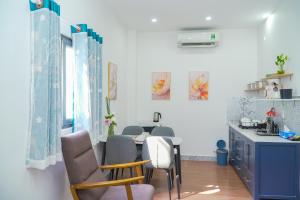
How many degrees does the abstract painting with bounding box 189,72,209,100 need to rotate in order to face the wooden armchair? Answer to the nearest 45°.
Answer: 0° — it already faces it

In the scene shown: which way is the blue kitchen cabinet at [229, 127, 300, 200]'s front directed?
to the viewer's left

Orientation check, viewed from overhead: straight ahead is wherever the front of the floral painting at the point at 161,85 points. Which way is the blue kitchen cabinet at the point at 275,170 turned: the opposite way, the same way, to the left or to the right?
to the right

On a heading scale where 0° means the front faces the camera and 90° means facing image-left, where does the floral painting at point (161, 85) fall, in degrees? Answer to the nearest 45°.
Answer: approximately 0°

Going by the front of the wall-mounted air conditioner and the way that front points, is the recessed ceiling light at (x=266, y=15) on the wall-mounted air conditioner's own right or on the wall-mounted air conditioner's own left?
on the wall-mounted air conditioner's own left

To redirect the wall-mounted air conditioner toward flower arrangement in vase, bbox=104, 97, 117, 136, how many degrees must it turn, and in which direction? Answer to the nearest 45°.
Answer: approximately 45° to its right

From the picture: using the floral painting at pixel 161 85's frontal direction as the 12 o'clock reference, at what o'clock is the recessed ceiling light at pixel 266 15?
The recessed ceiling light is roughly at 10 o'clock from the floral painting.

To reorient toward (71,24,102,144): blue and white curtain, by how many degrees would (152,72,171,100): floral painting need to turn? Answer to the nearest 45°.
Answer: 0° — it already faces it
